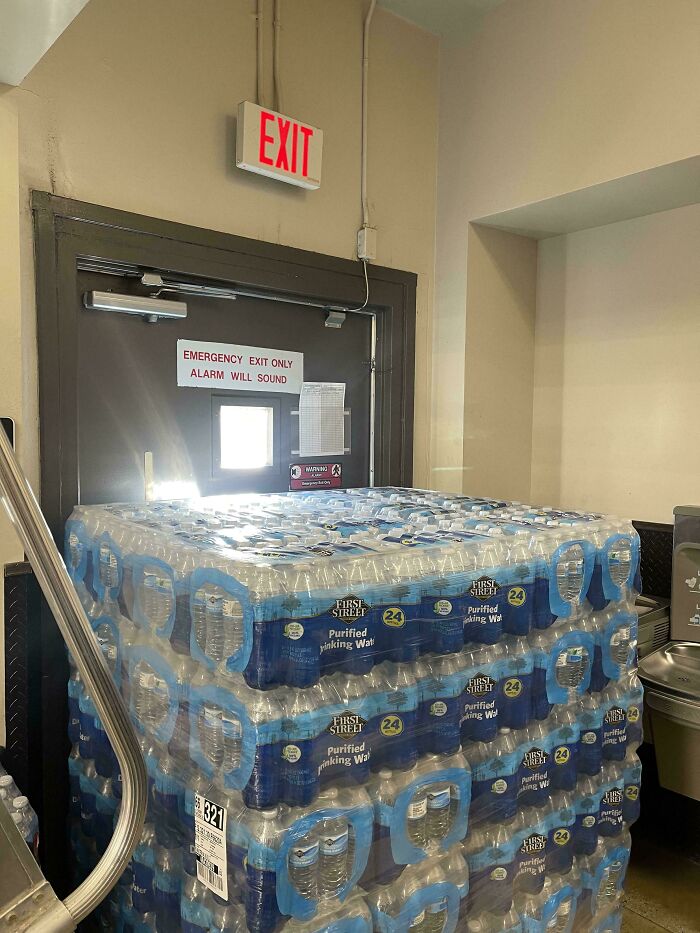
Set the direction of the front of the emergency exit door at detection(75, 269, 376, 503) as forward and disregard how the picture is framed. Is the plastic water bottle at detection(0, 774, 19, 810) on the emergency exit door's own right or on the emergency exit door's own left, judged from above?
on the emergency exit door's own right

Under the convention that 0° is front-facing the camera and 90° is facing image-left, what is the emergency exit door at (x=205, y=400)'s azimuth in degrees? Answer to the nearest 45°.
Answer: approximately 315°

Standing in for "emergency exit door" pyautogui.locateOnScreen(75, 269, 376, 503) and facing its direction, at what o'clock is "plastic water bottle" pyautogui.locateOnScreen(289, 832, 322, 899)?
The plastic water bottle is roughly at 1 o'clock from the emergency exit door.

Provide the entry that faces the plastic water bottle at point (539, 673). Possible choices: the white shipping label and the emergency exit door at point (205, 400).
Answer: the emergency exit door

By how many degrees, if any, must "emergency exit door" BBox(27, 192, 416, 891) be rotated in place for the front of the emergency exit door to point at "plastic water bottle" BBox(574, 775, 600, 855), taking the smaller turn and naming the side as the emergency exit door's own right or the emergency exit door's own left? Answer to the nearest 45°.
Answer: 0° — it already faces it

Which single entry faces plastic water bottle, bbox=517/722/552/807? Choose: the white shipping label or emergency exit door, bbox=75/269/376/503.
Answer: the emergency exit door

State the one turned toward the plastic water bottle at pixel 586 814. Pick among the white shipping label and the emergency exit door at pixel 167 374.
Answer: the emergency exit door
